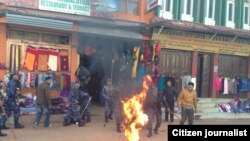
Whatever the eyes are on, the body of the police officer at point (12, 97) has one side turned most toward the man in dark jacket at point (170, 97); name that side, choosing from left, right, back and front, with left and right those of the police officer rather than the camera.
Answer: front

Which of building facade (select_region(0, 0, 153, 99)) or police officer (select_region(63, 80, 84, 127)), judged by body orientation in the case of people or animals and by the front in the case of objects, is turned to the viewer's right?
the police officer

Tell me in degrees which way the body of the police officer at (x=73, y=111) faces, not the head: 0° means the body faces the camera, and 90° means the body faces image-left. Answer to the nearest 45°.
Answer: approximately 270°

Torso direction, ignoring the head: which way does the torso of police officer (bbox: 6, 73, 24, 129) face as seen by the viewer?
to the viewer's right

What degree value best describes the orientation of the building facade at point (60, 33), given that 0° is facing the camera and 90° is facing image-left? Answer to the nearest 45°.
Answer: approximately 0°

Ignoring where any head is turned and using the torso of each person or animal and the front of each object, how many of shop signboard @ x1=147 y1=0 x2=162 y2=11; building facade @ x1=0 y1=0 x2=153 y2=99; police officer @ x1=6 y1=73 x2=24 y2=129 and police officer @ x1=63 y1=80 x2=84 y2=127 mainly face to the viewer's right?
2

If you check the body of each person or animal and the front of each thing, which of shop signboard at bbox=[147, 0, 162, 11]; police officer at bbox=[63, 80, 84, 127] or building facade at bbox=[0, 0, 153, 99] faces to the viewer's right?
the police officer

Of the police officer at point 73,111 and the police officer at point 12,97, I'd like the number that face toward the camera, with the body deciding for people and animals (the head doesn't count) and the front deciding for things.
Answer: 0

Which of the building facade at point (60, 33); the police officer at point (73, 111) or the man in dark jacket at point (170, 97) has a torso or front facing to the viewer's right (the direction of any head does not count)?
the police officer
